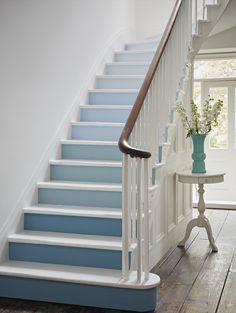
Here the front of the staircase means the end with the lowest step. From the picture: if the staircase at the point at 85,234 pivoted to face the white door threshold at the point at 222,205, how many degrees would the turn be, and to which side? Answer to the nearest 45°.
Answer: approximately 135° to its left

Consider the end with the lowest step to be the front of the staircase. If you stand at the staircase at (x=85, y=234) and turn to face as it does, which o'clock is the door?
The door is roughly at 7 o'clock from the staircase.

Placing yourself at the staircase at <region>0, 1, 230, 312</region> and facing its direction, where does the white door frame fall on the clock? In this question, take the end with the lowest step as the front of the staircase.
The white door frame is roughly at 7 o'clock from the staircase.

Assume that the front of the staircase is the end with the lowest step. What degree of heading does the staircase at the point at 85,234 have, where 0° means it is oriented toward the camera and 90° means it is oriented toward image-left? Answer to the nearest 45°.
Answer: approximately 0°

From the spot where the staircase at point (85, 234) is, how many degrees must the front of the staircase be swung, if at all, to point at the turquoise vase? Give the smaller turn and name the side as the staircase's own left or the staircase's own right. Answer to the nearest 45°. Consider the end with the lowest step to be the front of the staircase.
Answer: approximately 135° to the staircase's own left
